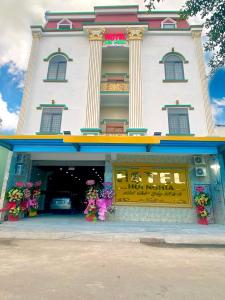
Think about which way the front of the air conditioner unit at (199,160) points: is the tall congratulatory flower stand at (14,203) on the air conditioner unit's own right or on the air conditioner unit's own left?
on the air conditioner unit's own right

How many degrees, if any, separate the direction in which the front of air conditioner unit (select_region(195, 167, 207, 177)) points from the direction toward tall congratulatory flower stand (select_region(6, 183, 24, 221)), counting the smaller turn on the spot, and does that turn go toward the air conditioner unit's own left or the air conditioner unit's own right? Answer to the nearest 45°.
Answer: approximately 45° to the air conditioner unit's own right

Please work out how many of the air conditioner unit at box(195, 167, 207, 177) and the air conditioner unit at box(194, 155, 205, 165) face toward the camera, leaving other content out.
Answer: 2

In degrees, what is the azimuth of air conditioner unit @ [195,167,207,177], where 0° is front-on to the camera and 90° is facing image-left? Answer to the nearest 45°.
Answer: approximately 0°
